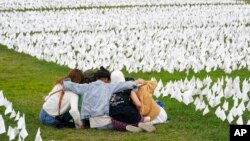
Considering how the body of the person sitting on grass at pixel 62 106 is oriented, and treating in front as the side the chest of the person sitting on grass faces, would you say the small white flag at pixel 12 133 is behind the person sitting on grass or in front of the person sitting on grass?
behind

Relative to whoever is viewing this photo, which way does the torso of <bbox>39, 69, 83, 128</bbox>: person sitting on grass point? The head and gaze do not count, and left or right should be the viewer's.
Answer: facing away from the viewer and to the right of the viewer

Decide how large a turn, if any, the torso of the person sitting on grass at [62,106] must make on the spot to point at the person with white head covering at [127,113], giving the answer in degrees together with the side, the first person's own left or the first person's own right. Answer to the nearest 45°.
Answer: approximately 45° to the first person's own right

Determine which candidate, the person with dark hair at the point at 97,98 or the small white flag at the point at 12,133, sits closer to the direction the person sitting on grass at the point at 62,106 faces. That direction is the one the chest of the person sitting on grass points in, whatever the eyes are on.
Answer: the person with dark hair

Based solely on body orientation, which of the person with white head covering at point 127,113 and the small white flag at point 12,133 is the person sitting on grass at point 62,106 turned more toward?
the person with white head covering

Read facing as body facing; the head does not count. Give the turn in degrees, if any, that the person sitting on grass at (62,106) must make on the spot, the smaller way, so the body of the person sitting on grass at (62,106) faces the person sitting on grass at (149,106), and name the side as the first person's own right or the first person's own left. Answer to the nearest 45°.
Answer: approximately 45° to the first person's own right

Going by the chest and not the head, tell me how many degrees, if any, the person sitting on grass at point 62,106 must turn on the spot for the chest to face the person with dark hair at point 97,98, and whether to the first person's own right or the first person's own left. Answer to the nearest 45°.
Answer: approximately 45° to the first person's own right
